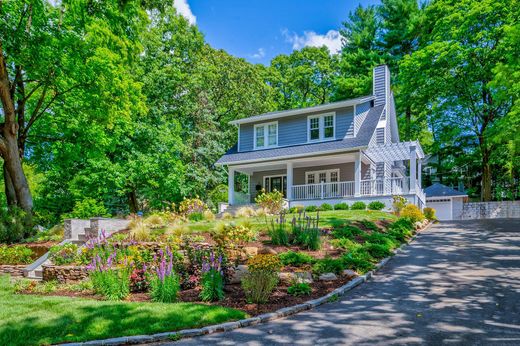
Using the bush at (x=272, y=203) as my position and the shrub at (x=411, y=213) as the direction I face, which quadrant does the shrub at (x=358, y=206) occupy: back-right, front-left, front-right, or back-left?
front-left

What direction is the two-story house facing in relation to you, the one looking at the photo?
facing the viewer and to the left of the viewer

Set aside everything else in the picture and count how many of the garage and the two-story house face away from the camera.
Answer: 0

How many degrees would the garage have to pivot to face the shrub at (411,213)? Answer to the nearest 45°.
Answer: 0° — it already faces it

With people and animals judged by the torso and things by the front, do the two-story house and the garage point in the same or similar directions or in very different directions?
same or similar directions

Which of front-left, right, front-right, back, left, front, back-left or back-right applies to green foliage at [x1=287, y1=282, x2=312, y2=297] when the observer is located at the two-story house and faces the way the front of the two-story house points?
front-left

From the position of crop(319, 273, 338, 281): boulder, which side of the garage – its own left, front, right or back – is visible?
front

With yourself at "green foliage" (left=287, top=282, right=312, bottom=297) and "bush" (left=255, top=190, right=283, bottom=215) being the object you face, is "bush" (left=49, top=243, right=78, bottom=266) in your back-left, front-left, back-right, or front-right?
front-left

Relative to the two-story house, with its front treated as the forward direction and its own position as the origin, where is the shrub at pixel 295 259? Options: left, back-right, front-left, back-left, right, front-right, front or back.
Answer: front-left

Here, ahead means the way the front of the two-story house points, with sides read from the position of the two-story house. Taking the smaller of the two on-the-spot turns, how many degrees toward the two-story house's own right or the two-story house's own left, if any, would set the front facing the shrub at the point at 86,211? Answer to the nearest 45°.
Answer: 0° — it already faces it

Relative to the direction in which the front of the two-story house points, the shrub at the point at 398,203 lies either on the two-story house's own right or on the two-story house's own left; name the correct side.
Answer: on the two-story house's own left

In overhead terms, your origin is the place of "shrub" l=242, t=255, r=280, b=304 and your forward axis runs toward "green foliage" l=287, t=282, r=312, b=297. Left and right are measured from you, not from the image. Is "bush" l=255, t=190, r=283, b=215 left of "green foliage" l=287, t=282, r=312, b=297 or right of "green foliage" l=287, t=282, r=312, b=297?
left

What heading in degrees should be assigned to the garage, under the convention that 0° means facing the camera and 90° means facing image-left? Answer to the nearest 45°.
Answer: approximately 0°

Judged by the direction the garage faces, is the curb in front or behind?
in front

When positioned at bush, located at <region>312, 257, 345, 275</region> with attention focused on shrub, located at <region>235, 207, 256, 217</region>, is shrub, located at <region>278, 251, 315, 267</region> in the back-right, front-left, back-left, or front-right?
front-left

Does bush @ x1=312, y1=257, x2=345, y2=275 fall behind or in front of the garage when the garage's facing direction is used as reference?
in front
